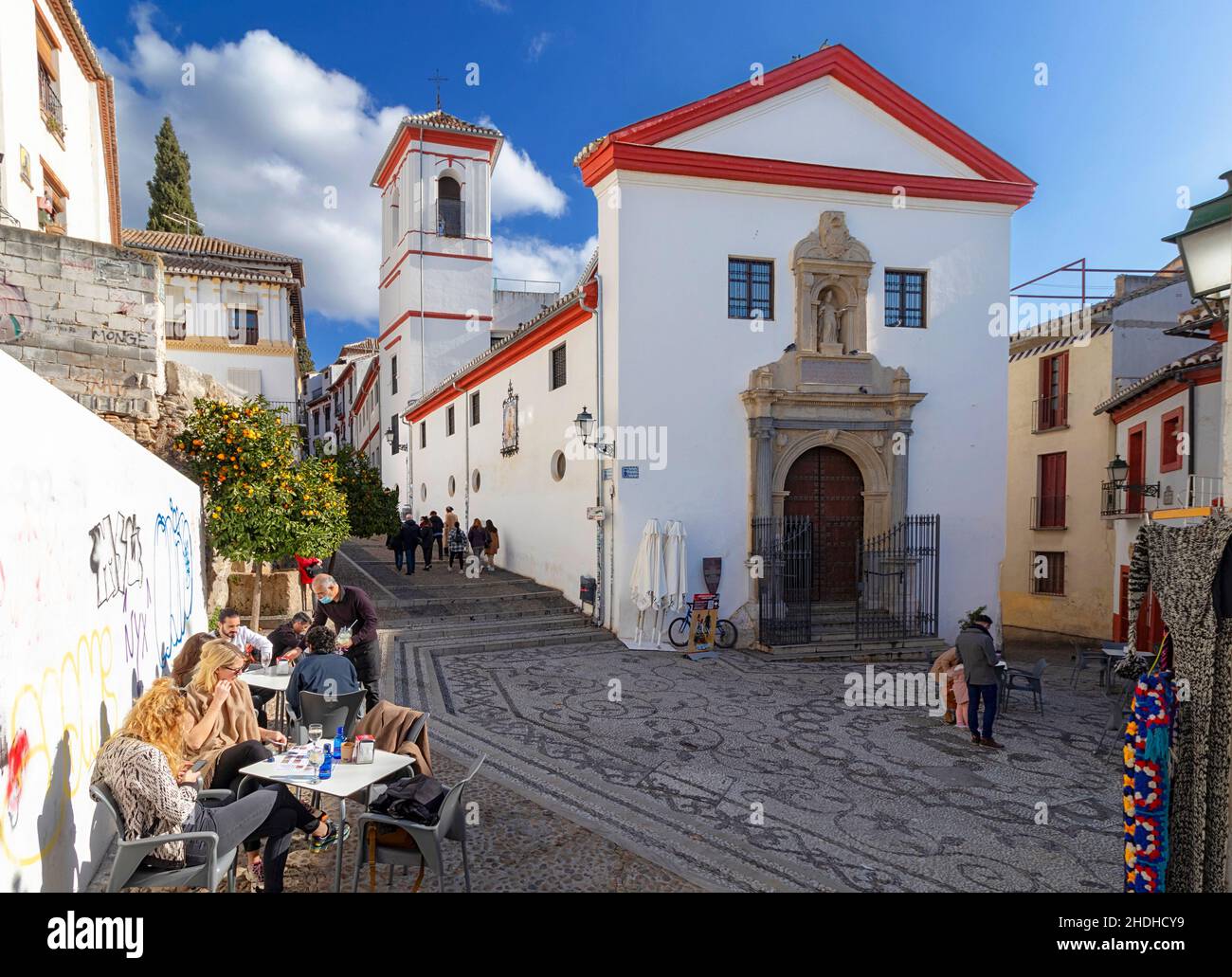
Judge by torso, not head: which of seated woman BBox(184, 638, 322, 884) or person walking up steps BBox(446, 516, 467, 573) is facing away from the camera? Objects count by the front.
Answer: the person walking up steps

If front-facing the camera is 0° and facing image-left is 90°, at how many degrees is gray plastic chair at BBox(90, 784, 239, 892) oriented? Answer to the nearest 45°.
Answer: approximately 270°

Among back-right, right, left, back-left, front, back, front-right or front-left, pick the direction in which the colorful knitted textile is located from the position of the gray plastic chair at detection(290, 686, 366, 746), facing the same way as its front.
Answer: back-right

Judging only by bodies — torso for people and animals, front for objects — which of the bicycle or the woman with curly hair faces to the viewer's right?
the woman with curly hair

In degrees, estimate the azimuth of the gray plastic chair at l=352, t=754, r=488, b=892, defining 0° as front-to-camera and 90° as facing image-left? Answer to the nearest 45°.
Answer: approximately 90°

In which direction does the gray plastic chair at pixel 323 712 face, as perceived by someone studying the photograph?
facing away from the viewer

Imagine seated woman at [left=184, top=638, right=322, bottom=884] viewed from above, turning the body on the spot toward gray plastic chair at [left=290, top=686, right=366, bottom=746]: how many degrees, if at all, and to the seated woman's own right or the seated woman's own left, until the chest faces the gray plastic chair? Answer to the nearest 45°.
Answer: approximately 90° to the seated woman's own left

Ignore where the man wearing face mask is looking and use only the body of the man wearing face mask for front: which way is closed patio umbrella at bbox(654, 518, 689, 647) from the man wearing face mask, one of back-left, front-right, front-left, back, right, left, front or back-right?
back

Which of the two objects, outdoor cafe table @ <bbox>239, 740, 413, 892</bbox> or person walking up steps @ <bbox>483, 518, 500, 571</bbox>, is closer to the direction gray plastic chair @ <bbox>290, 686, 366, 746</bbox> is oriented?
the person walking up steps

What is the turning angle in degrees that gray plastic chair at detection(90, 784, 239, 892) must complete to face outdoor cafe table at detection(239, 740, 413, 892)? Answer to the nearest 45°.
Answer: approximately 45° to its left

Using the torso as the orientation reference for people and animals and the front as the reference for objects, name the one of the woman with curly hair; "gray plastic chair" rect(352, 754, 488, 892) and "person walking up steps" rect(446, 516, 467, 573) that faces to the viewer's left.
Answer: the gray plastic chair

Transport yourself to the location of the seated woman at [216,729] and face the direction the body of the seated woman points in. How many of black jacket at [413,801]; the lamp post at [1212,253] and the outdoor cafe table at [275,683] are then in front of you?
2

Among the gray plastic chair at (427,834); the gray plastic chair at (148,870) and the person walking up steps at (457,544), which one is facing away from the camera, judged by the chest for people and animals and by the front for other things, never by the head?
the person walking up steps

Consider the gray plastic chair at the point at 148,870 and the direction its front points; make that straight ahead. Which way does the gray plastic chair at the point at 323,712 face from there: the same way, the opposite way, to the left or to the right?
to the left

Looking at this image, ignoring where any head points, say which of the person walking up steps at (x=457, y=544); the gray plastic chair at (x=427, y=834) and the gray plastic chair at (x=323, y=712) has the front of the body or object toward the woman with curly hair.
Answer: the gray plastic chair at (x=427, y=834)

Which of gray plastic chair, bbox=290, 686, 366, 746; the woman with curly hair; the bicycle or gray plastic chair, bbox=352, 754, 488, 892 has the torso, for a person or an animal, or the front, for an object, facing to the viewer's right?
the woman with curly hair

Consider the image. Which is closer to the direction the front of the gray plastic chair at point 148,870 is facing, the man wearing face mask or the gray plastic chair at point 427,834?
the gray plastic chair
